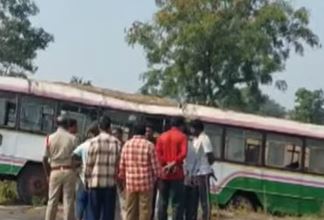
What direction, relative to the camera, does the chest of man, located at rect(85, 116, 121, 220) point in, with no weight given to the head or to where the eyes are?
away from the camera

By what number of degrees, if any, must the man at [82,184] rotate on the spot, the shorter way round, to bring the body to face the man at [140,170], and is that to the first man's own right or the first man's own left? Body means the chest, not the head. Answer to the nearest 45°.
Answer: approximately 45° to the first man's own right

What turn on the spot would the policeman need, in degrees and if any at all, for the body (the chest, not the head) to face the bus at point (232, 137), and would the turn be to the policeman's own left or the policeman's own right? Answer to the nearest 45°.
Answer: approximately 45° to the policeman's own right

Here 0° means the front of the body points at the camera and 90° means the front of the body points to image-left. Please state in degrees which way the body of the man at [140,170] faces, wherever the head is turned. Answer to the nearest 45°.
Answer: approximately 180°

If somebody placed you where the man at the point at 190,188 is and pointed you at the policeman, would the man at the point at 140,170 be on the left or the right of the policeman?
left

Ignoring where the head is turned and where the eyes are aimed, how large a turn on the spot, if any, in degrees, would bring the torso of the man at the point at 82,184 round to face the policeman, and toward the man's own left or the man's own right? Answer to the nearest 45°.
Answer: approximately 90° to the man's own left

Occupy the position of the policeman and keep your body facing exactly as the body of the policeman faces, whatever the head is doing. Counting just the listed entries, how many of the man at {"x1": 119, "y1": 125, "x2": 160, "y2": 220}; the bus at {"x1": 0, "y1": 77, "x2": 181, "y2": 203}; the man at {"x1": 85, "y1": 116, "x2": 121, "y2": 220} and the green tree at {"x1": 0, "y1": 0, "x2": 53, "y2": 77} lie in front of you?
2

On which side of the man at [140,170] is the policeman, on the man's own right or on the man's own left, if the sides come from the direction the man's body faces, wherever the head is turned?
on the man's own left
